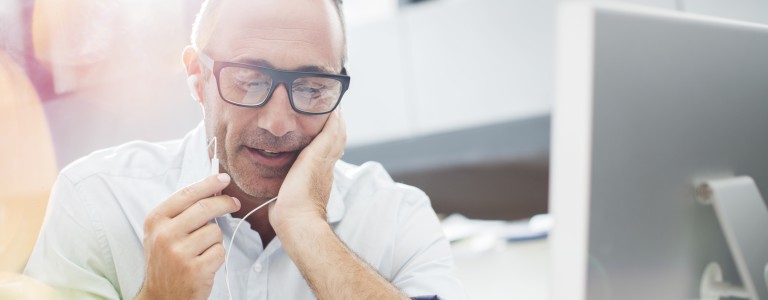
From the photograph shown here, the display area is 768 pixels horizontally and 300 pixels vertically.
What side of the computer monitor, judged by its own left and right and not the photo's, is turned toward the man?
front

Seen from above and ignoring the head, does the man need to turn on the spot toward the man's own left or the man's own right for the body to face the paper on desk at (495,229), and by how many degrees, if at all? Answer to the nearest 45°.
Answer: approximately 135° to the man's own left

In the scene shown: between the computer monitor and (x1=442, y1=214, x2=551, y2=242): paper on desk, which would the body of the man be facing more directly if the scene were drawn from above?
the computer monitor

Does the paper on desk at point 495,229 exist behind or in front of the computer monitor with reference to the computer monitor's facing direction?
in front

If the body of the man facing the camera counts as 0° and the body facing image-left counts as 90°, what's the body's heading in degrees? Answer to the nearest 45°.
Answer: approximately 0°

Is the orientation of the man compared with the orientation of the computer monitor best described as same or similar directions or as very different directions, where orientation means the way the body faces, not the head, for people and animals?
very different directions

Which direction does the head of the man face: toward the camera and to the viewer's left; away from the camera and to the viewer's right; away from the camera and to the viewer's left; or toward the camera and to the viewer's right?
toward the camera and to the viewer's right

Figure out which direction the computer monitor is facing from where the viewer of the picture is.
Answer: facing away from the viewer and to the left of the viewer

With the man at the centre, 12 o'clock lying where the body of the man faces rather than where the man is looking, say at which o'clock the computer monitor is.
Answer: The computer monitor is roughly at 11 o'clock from the man.
